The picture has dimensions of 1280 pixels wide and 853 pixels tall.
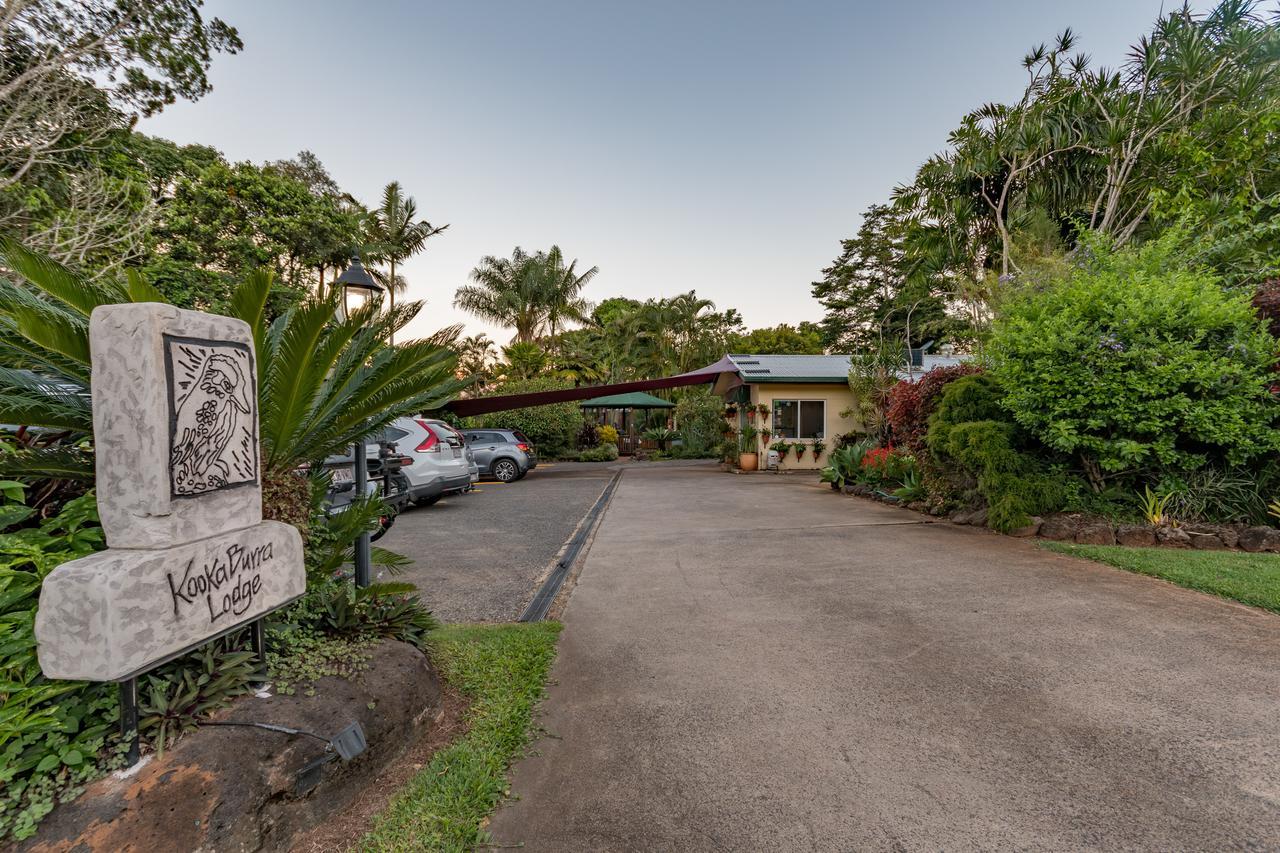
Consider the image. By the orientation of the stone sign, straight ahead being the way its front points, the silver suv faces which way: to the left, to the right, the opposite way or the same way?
the opposite way

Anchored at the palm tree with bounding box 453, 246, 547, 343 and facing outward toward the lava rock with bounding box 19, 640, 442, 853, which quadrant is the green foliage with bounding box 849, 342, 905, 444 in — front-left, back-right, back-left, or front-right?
front-left

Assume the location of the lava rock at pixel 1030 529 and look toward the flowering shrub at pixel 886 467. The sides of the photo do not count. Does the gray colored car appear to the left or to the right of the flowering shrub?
left

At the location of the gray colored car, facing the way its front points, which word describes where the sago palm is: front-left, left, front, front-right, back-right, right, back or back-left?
back-left

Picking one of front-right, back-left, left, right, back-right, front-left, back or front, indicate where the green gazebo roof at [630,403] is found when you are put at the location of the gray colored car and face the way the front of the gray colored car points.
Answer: right

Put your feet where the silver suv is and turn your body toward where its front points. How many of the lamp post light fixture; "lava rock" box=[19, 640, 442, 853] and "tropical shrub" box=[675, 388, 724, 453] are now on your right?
1

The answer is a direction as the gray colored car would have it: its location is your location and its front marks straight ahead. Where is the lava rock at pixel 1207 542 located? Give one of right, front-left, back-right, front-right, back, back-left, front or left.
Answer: back

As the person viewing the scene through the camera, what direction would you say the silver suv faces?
facing away from the viewer and to the left of the viewer

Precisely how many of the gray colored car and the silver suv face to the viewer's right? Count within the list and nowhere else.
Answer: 0

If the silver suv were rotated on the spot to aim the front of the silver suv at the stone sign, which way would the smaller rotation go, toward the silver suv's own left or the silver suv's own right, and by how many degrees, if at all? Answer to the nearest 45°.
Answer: approximately 135° to the silver suv's own left

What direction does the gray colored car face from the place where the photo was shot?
facing away from the viewer and to the left of the viewer

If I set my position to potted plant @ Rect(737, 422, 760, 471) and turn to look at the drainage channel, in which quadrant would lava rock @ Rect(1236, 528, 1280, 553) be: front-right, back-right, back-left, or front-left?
front-left

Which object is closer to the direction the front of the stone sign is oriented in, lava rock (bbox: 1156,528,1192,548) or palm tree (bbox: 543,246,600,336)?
the lava rock

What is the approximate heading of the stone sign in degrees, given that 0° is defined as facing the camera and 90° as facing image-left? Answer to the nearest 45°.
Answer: approximately 315°
